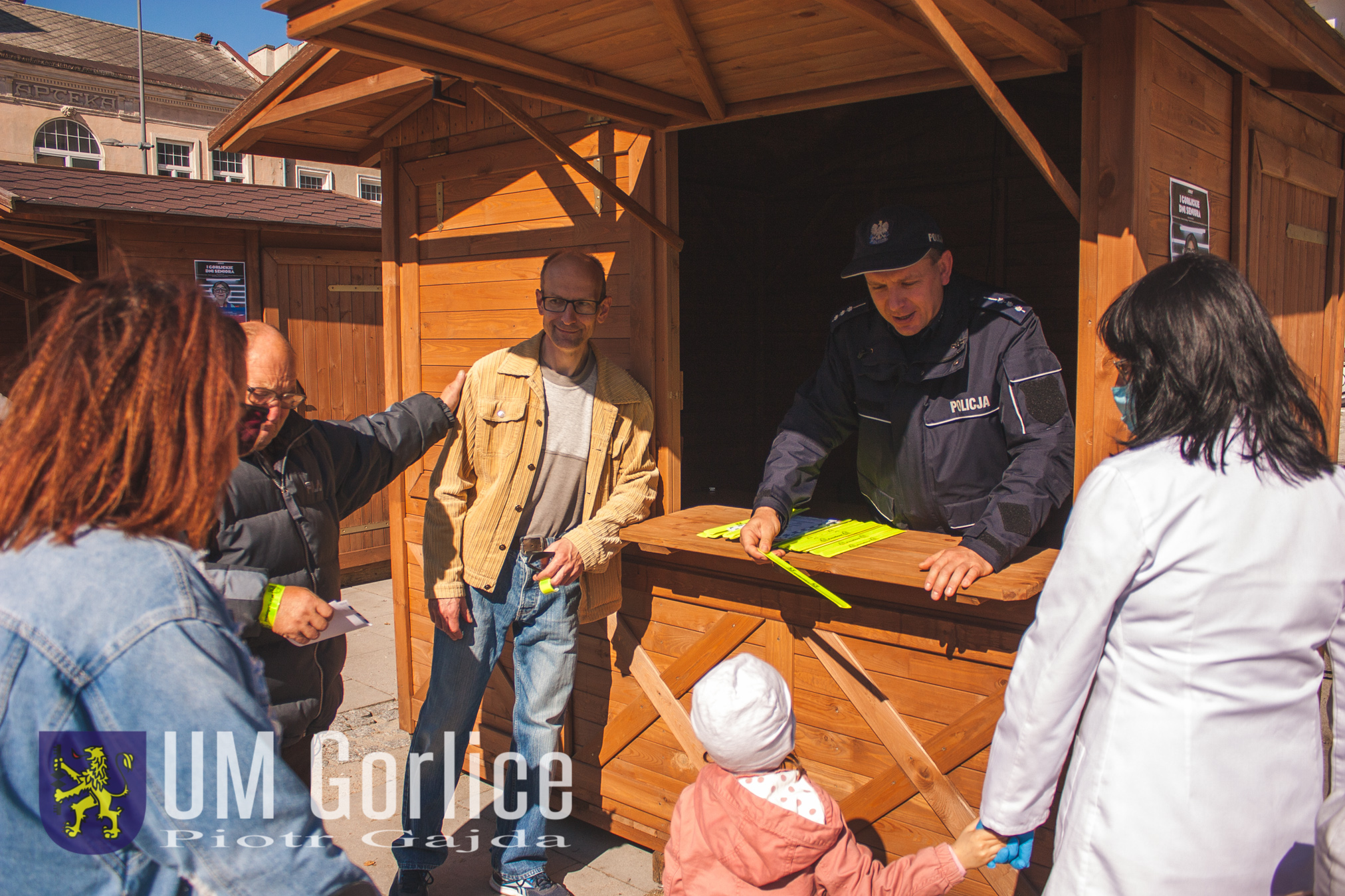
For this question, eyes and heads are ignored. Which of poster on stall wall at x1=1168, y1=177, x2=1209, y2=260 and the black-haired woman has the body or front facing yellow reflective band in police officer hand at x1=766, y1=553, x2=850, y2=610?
the black-haired woman

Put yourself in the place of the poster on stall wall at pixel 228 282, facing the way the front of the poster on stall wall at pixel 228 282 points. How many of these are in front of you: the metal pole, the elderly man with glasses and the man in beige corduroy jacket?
2

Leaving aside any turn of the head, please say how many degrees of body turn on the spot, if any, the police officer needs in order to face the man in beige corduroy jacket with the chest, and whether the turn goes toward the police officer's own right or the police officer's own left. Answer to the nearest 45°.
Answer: approximately 45° to the police officer's own right

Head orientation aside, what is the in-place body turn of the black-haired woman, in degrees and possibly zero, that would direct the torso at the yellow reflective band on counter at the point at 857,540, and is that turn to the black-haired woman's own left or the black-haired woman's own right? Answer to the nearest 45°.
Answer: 0° — they already face it

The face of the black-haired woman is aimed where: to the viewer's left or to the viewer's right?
to the viewer's left

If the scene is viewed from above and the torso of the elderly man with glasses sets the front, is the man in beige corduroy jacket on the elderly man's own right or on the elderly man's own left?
on the elderly man's own left
